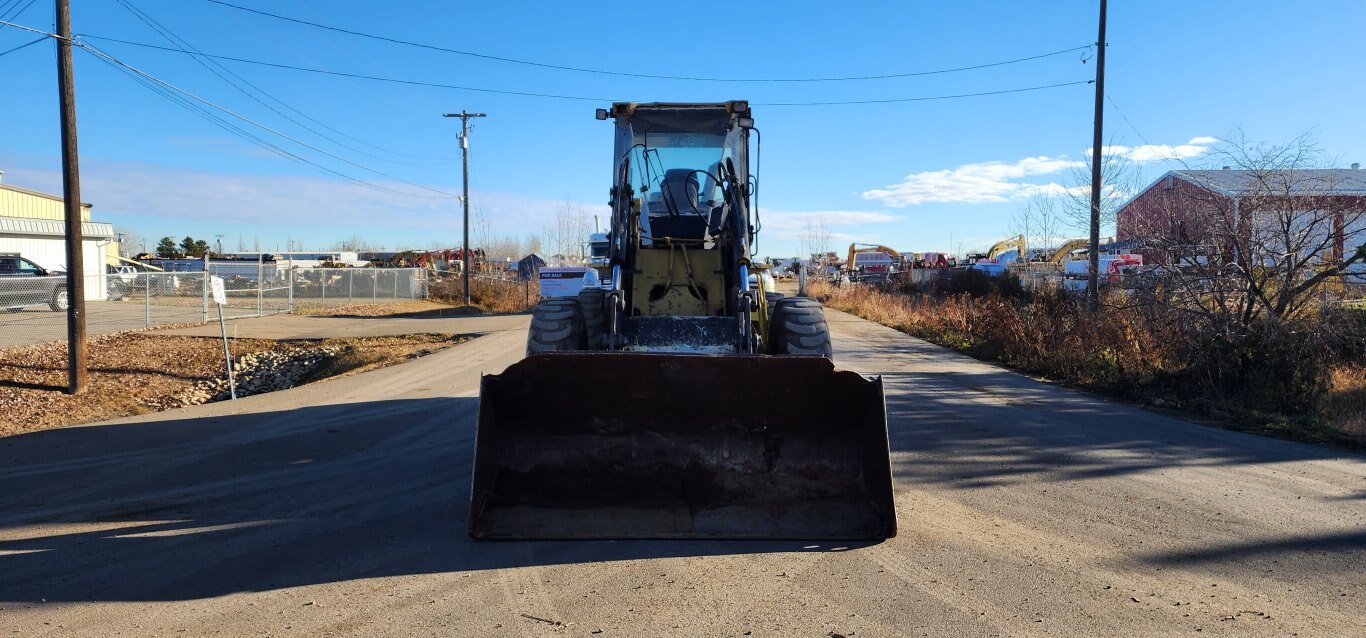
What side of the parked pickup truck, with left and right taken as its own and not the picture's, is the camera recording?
right

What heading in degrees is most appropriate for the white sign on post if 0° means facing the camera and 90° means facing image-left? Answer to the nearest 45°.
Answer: approximately 0°

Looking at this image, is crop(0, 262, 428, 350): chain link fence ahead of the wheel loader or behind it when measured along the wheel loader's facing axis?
behind

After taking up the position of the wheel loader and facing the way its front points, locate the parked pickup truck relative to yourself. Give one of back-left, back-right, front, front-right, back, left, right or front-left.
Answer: back-right

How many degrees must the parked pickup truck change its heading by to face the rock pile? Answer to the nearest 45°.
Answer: approximately 90° to its right

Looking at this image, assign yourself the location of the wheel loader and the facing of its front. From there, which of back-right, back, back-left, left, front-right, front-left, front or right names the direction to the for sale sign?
back

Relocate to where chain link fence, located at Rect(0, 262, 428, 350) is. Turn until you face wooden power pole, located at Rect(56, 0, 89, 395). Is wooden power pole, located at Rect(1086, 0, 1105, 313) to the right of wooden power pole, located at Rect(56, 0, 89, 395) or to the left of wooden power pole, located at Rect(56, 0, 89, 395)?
left

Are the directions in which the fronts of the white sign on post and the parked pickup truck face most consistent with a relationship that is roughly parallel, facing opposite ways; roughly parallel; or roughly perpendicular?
roughly perpendicular

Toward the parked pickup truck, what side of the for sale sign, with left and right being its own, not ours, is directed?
right

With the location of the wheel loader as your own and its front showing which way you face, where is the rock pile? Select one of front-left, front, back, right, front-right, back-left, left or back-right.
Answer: back-right

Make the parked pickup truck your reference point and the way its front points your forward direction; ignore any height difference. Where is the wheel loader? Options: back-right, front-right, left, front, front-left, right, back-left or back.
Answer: right

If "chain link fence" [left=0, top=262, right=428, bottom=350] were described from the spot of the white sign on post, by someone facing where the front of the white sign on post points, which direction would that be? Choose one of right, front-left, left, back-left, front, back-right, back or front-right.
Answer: back
